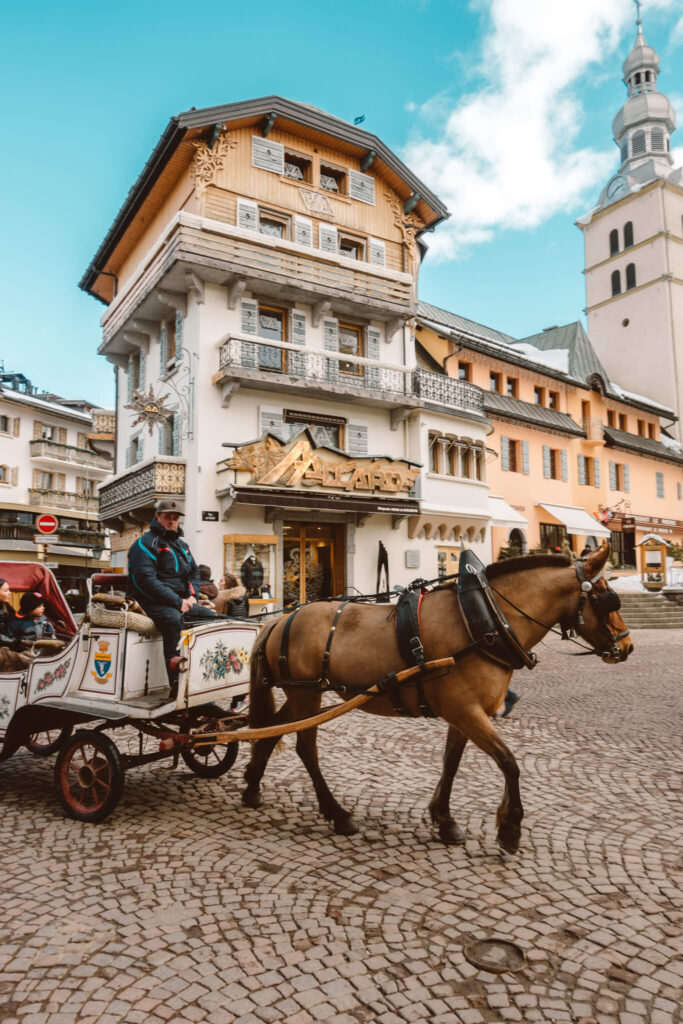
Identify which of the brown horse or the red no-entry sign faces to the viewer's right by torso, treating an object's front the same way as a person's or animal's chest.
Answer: the brown horse

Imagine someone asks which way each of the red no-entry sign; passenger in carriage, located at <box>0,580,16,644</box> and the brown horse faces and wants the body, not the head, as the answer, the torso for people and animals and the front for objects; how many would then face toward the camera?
1

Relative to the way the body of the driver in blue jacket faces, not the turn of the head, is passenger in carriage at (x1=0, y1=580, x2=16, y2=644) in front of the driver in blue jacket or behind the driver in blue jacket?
behind

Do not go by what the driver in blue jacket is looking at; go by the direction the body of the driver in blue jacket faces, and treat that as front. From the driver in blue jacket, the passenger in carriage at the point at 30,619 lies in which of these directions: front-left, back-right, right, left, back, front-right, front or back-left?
back

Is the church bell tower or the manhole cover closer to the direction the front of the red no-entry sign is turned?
the manhole cover

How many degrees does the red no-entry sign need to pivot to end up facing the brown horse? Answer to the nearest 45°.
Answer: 0° — it already faces it

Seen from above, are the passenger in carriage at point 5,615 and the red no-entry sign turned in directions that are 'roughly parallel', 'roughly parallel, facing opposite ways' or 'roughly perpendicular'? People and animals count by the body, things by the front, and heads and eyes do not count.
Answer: roughly perpendicular

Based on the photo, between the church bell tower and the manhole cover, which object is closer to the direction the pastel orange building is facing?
the manhole cover

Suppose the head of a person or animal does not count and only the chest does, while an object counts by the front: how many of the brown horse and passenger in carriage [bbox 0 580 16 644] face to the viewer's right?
2

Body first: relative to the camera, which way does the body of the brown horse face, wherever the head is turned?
to the viewer's right
